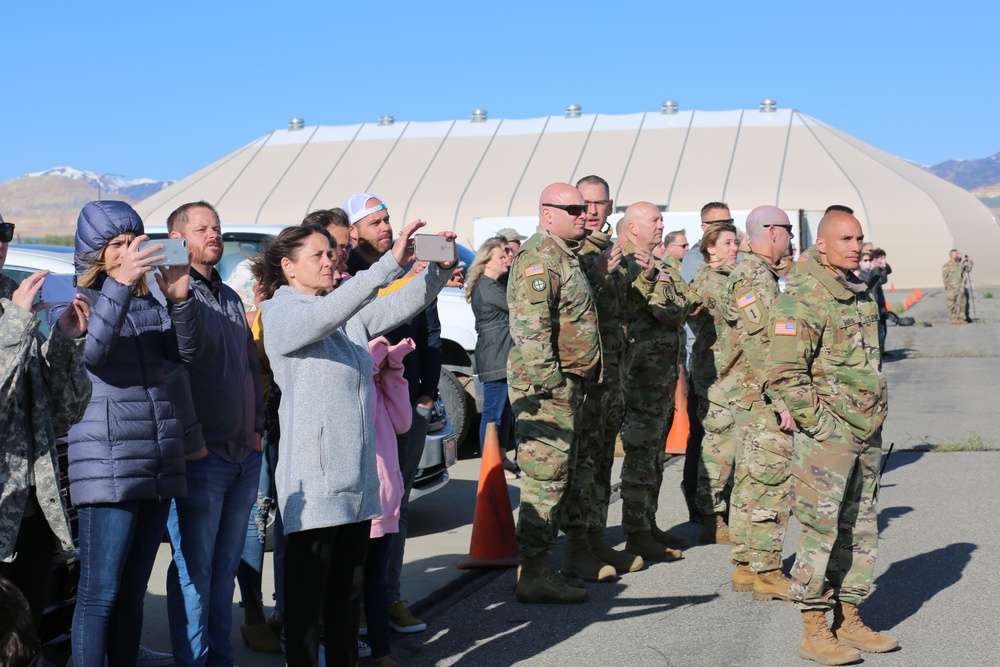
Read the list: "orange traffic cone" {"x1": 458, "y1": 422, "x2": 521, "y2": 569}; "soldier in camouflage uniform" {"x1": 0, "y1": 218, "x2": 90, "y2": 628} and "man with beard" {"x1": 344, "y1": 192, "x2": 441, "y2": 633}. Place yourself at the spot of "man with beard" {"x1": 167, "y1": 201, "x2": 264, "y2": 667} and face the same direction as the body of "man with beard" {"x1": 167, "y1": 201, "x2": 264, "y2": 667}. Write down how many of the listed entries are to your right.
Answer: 1
